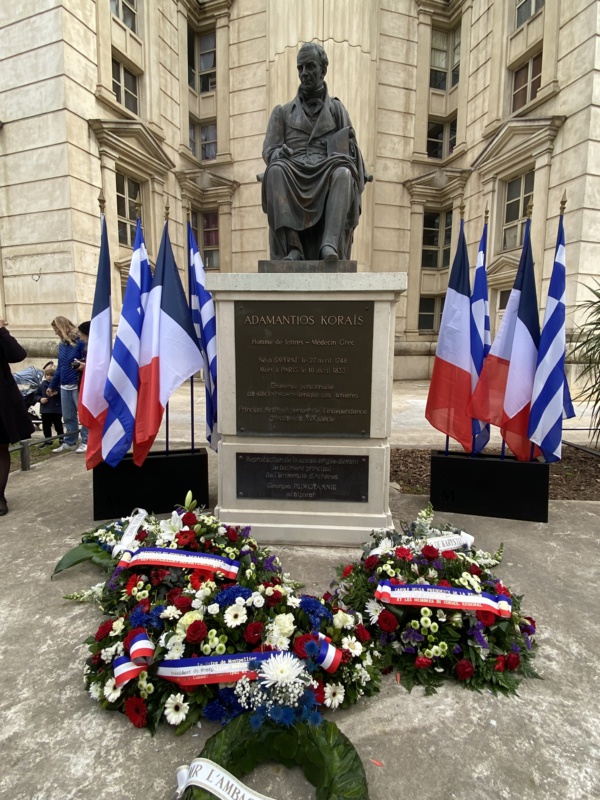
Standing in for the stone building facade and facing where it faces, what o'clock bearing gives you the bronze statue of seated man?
The bronze statue of seated man is roughly at 12 o'clock from the stone building facade.

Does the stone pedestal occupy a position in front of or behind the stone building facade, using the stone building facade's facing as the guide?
in front

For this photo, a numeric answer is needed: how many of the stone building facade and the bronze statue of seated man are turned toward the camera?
2

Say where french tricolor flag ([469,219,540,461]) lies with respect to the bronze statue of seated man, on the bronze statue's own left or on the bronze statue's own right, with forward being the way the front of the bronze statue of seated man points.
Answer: on the bronze statue's own left

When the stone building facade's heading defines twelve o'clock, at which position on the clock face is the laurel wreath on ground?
The laurel wreath on ground is roughly at 12 o'clock from the stone building facade.

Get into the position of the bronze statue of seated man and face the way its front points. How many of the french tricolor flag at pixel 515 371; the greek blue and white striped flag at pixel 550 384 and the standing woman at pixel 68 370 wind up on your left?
2
